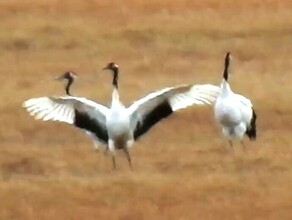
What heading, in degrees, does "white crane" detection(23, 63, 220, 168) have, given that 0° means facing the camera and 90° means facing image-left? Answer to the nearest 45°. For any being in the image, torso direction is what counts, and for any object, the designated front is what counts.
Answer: approximately 0°
